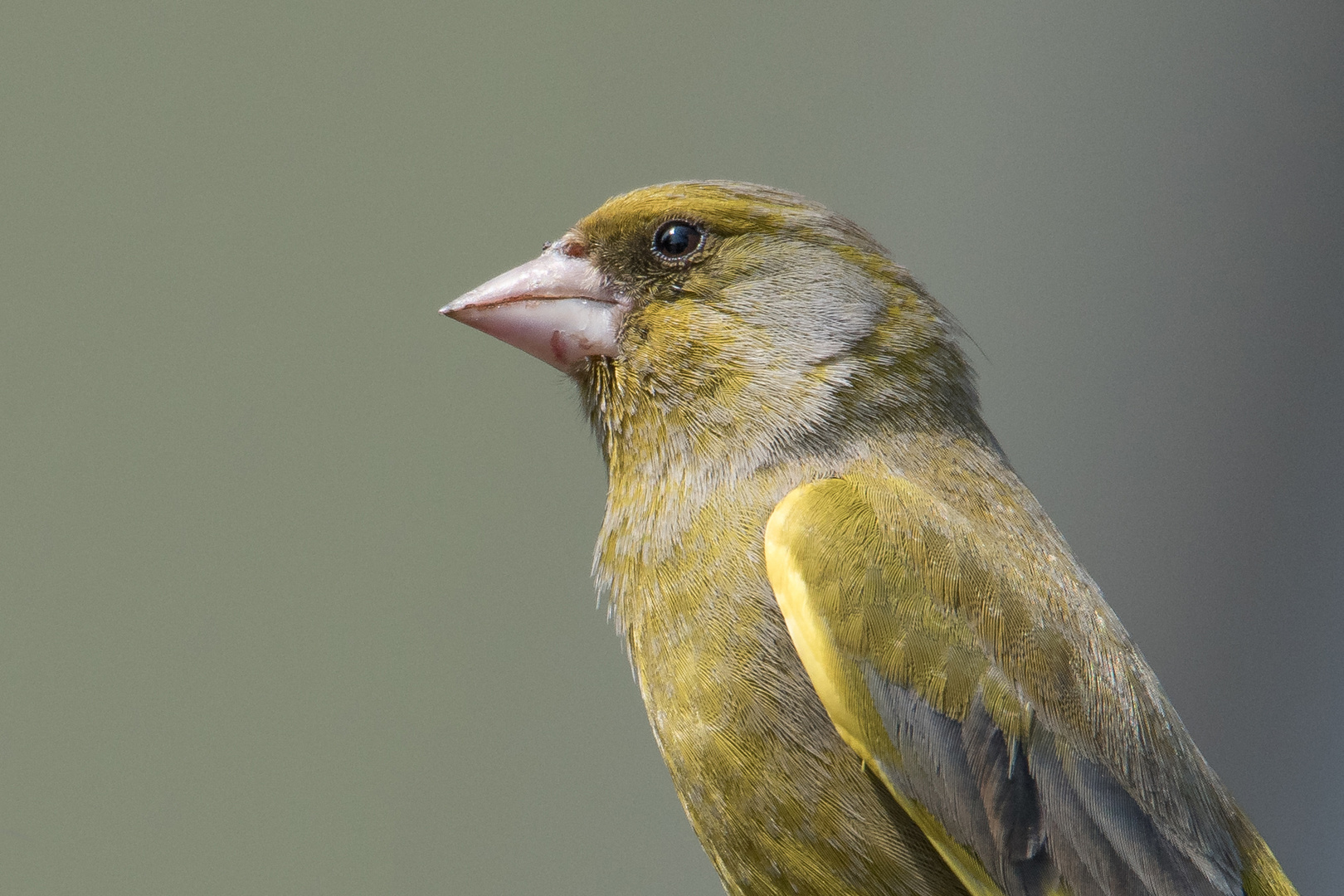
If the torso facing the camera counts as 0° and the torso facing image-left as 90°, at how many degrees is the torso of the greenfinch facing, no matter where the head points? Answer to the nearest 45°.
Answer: approximately 90°
